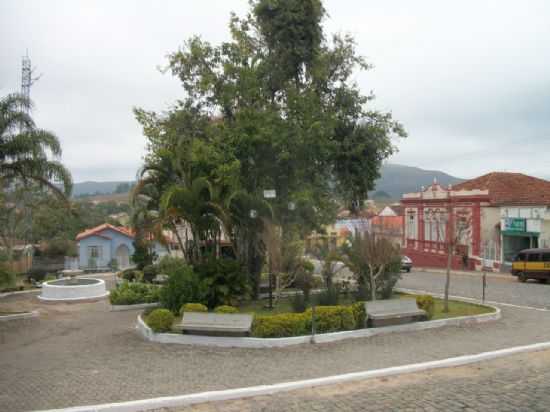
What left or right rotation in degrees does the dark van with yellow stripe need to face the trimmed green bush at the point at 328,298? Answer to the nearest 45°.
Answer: approximately 90° to its left

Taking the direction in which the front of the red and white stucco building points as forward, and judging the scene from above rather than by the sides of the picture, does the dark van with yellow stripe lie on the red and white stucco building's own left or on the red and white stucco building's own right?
on the red and white stucco building's own left

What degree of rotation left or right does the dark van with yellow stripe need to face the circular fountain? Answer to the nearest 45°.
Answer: approximately 45° to its left

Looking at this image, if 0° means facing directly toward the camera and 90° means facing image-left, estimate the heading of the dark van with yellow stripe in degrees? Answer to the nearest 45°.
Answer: approximately 90°

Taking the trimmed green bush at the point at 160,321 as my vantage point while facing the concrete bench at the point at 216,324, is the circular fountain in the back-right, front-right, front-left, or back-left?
back-left

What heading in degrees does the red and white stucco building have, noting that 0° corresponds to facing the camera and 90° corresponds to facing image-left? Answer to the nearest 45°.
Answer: approximately 45°

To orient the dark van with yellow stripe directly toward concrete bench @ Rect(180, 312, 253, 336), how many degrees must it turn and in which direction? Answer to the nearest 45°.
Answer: approximately 90° to its left
